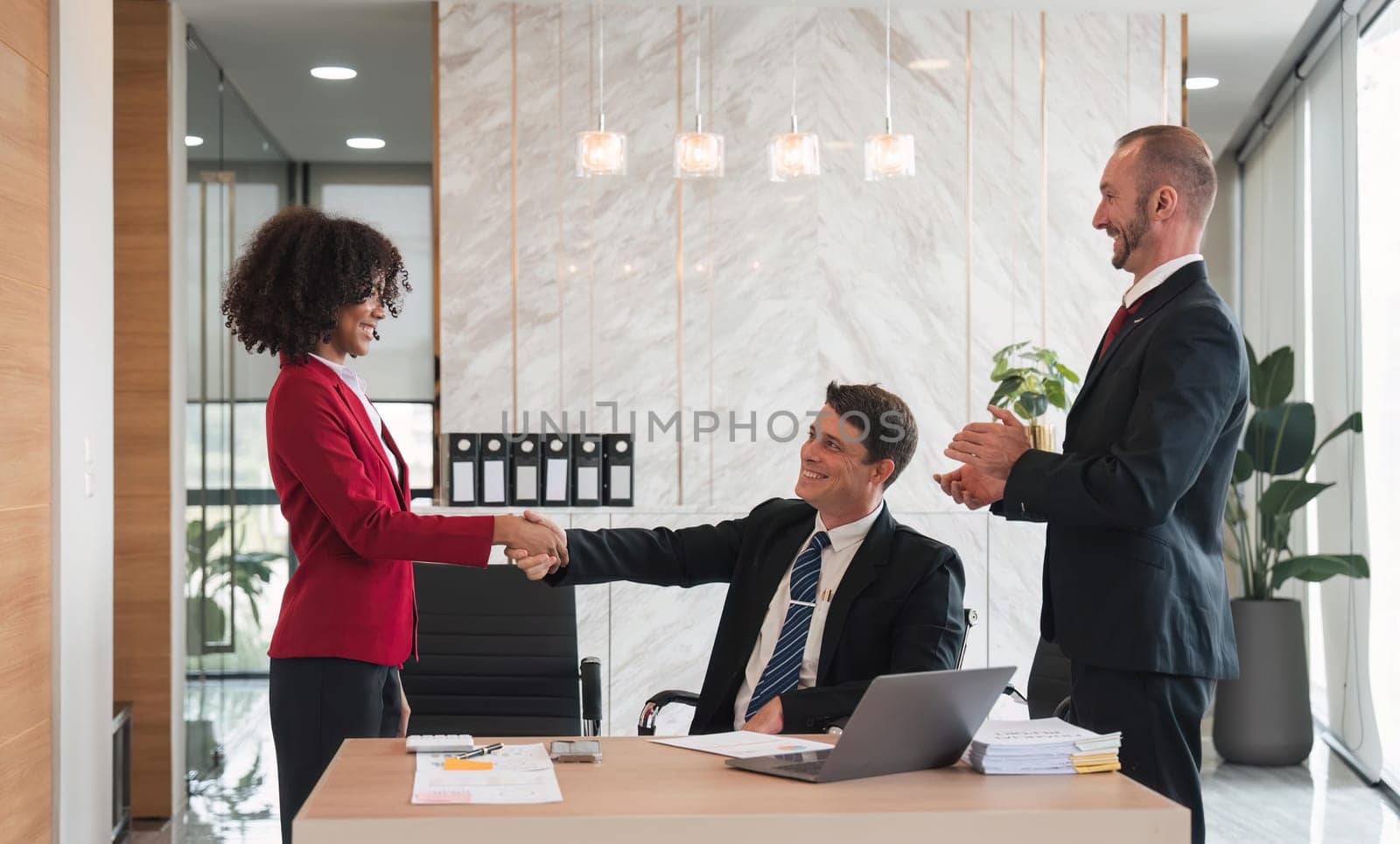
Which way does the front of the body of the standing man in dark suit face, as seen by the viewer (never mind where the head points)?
to the viewer's left

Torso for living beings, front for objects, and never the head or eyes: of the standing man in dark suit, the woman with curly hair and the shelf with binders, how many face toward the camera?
1

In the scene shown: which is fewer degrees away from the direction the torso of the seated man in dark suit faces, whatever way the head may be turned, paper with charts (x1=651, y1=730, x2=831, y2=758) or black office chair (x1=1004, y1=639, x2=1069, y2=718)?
the paper with charts

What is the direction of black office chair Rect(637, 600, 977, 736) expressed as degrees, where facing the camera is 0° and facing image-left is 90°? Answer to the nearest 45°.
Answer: approximately 45°

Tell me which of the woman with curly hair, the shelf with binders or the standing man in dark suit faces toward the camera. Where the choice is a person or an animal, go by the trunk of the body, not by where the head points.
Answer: the shelf with binders

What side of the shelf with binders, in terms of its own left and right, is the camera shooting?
front

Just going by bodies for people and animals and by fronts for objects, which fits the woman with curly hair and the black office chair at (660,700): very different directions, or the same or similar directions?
very different directions

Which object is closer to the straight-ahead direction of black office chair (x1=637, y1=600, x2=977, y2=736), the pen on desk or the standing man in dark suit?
the pen on desk

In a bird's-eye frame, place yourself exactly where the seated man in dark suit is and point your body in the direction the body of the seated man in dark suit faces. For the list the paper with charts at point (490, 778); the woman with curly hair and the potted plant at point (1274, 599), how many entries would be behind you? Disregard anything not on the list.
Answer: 1

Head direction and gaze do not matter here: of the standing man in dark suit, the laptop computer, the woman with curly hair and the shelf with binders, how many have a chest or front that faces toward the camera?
1

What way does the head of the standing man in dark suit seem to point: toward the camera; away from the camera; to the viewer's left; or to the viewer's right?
to the viewer's left

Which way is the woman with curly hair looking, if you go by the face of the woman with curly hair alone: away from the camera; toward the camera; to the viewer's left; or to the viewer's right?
to the viewer's right

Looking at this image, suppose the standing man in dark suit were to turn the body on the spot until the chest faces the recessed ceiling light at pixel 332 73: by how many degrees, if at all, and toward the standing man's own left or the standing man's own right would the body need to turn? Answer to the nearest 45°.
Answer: approximately 45° to the standing man's own right

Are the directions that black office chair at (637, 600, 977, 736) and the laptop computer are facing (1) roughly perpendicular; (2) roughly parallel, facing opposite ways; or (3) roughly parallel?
roughly perpendicular

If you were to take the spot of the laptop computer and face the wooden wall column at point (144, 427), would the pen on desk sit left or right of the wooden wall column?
left

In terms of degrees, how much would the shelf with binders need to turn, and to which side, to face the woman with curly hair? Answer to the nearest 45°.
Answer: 0° — it already faces them
